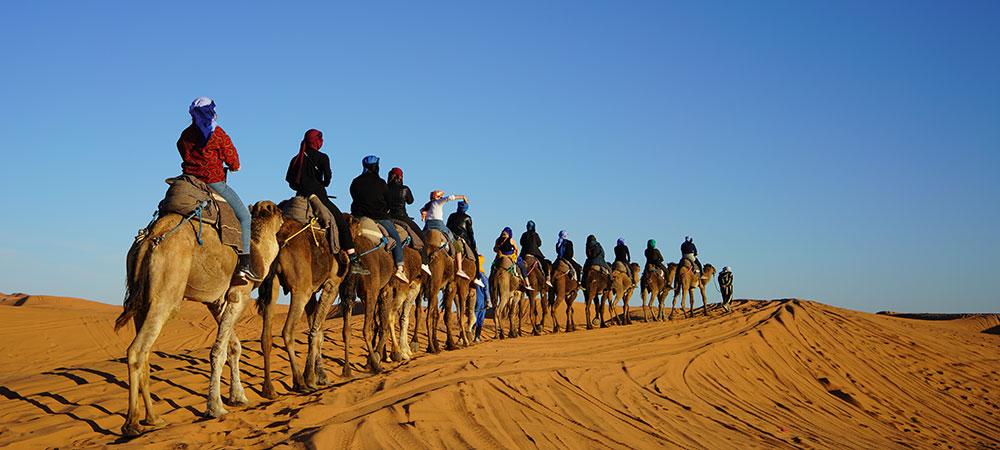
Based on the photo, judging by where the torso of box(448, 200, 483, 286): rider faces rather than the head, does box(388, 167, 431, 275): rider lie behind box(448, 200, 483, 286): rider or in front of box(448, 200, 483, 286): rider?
behind

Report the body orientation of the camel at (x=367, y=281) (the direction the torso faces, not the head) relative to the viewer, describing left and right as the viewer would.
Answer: facing away from the viewer and to the right of the viewer

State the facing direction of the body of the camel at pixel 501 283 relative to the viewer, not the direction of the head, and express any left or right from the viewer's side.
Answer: facing away from the viewer and to the right of the viewer

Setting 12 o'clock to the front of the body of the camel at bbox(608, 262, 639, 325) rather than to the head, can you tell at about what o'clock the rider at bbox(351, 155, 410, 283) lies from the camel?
The rider is roughly at 5 o'clock from the camel.

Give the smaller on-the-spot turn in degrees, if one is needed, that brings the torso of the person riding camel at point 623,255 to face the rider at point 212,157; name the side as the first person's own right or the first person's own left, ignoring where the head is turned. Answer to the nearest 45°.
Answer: approximately 135° to the first person's own right

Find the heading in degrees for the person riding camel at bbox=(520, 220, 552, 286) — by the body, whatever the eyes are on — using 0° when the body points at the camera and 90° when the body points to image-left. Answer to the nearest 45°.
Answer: approximately 225°

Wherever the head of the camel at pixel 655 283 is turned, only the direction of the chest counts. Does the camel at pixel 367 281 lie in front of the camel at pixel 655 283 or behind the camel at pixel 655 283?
behind

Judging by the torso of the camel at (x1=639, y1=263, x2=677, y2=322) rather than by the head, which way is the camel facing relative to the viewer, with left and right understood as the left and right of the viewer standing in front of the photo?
facing away from the viewer and to the right of the viewer

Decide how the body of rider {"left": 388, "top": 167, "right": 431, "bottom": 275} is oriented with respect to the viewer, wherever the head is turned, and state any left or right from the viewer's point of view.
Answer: facing away from the viewer and to the right of the viewer

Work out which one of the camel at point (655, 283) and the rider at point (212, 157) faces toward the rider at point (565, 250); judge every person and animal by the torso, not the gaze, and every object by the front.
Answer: the rider at point (212, 157)

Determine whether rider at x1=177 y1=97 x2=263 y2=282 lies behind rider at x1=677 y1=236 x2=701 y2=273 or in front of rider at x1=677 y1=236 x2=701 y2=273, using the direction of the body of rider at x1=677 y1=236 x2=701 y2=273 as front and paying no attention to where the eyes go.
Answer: behind

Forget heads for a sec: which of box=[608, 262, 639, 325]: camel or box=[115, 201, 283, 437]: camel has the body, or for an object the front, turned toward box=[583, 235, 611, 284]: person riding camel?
box=[115, 201, 283, 437]: camel

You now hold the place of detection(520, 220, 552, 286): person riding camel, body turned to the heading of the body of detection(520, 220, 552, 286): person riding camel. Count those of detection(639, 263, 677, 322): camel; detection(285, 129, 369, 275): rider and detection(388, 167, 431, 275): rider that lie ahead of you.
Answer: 1

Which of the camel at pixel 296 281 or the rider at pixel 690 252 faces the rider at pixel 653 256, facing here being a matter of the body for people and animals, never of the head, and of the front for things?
the camel

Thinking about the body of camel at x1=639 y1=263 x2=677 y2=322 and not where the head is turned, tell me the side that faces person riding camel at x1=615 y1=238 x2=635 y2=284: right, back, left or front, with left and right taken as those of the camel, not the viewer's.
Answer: back
